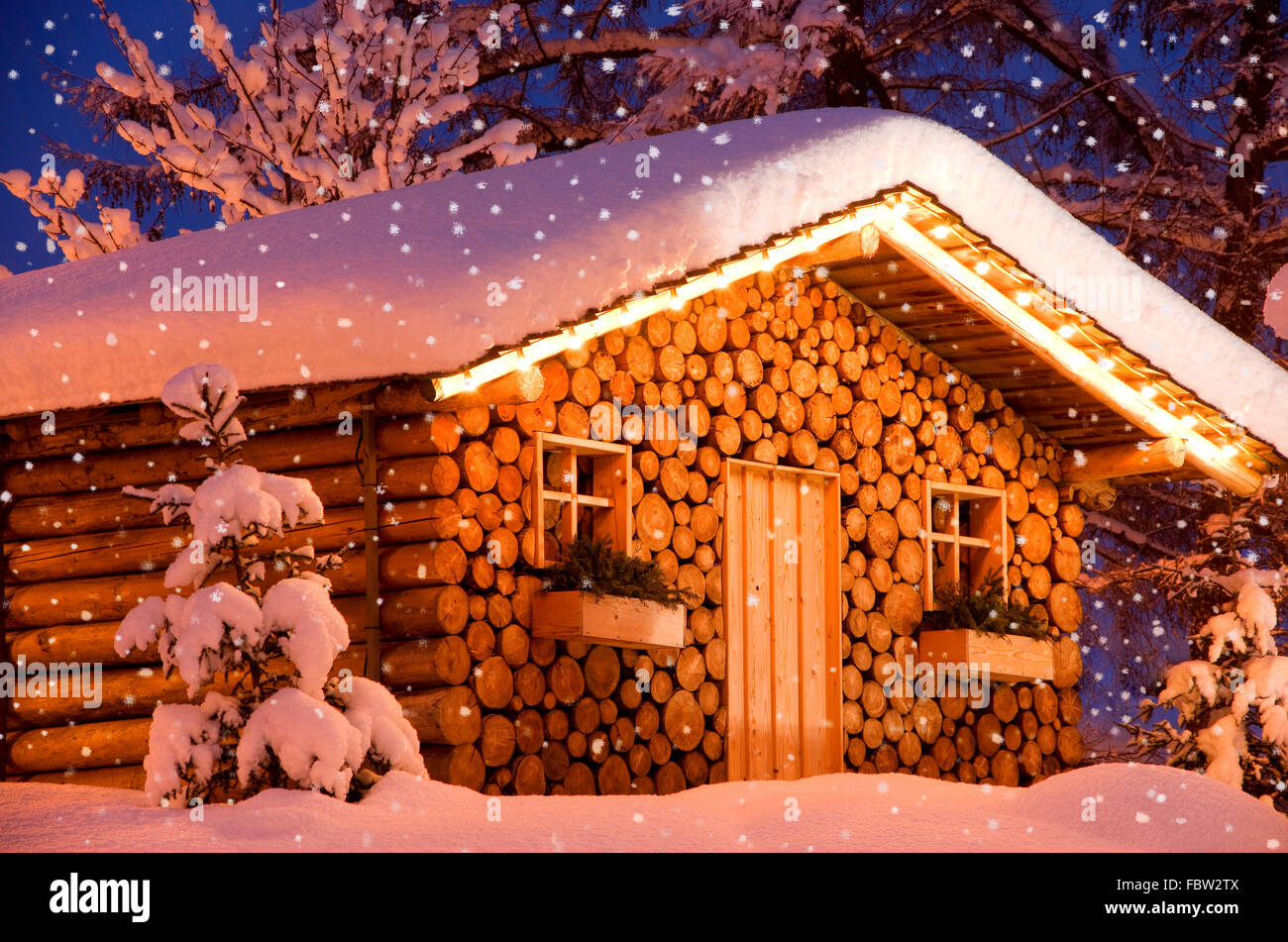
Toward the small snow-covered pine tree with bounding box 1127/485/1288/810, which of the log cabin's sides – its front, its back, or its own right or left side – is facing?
left

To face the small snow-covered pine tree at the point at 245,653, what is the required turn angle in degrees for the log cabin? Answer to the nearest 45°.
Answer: approximately 90° to its right

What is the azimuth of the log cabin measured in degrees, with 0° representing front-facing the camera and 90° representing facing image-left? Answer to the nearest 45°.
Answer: approximately 315°
